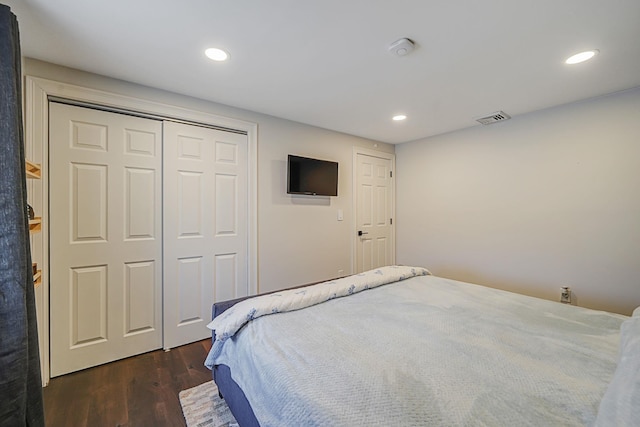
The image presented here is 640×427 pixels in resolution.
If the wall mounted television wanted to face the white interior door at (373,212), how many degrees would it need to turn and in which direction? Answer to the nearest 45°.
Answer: approximately 90° to its left

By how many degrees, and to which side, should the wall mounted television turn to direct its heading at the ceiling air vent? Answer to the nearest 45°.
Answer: approximately 45° to its left

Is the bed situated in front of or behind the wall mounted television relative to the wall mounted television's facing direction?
in front

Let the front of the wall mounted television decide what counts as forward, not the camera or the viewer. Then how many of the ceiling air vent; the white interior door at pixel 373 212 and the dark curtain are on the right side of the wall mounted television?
1

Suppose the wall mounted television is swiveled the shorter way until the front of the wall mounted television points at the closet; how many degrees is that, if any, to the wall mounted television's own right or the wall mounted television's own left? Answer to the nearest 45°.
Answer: approximately 90° to the wall mounted television's own right

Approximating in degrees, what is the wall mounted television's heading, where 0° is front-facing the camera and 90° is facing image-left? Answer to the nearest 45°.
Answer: approximately 315°

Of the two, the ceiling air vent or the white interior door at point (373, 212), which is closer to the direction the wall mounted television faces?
the ceiling air vent

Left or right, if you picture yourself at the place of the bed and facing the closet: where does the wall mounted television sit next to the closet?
right

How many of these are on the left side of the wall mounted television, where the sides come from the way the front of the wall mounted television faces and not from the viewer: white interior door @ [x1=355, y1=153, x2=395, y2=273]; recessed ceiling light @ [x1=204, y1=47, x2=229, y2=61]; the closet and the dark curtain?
1
